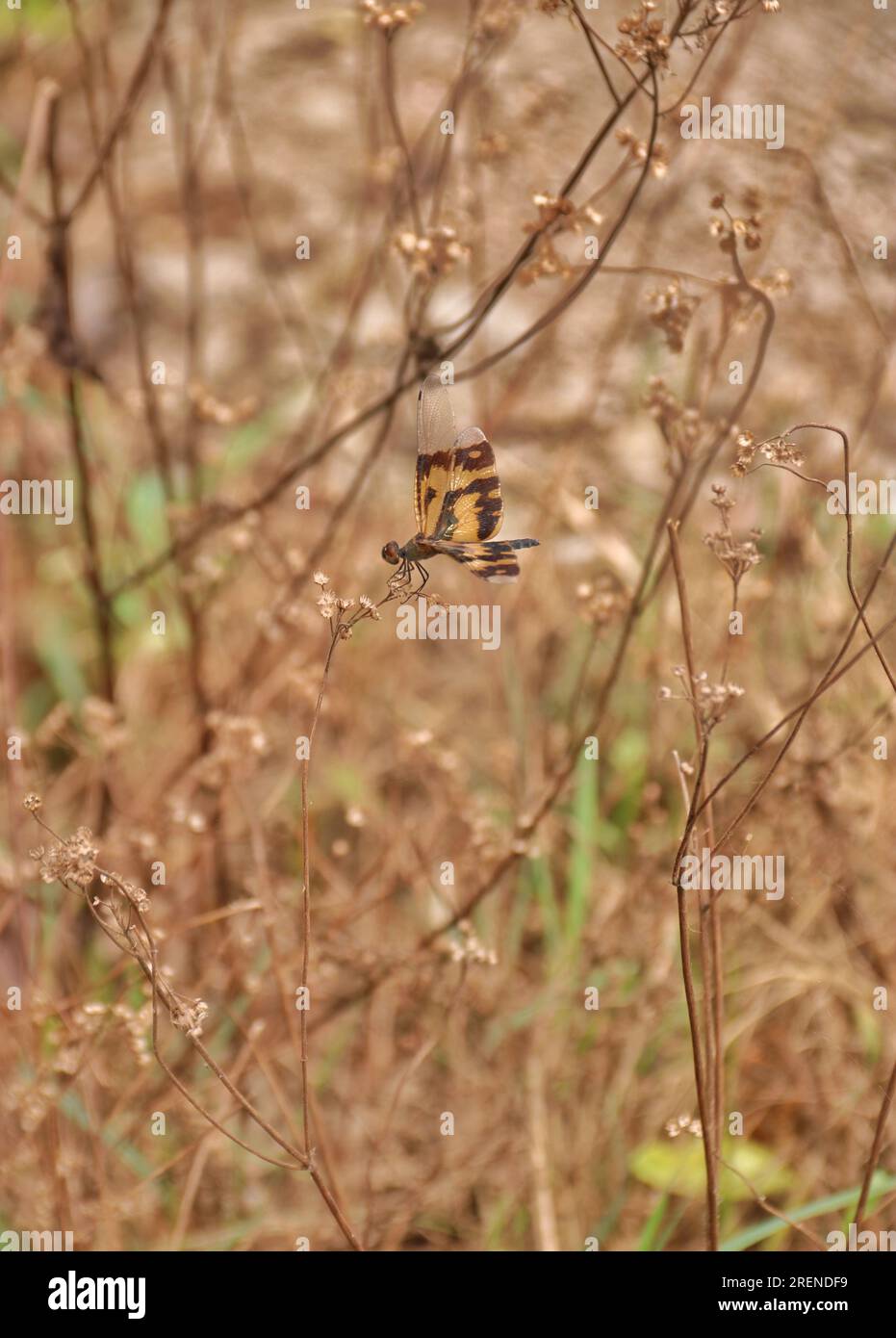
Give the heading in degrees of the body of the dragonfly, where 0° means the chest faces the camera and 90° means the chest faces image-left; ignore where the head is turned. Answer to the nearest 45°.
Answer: approximately 90°
